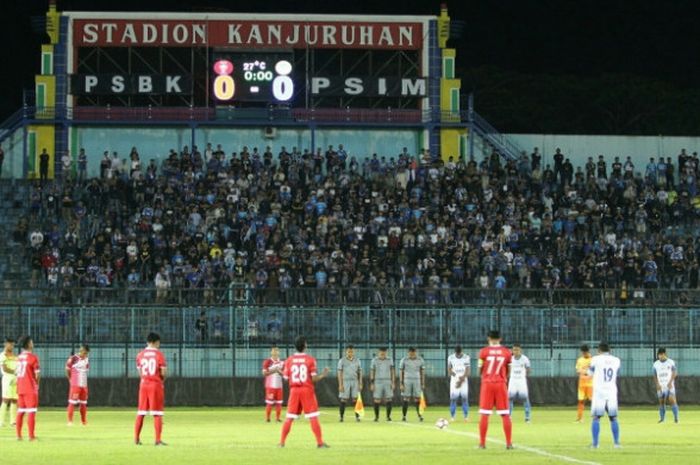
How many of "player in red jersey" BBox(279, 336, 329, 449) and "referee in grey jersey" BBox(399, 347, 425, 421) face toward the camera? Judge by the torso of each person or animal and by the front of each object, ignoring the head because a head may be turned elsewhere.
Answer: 1

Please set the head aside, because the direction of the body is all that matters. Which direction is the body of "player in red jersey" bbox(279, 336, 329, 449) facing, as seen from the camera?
away from the camera

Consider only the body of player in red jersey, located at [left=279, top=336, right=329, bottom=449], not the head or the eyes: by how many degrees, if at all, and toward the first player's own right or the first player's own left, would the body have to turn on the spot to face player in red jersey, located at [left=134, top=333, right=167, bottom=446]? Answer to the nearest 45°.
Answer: approximately 90° to the first player's own left

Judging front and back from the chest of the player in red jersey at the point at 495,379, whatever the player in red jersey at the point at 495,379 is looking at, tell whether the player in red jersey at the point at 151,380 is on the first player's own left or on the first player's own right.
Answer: on the first player's own left

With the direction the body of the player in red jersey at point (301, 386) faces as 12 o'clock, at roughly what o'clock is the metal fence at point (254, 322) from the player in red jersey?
The metal fence is roughly at 12 o'clock from the player in red jersey.

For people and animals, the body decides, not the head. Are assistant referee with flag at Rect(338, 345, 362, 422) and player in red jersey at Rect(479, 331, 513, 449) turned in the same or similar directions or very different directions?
very different directions

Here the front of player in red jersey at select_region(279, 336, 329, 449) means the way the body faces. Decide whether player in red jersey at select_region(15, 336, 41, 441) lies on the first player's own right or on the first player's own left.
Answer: on the first player's own left

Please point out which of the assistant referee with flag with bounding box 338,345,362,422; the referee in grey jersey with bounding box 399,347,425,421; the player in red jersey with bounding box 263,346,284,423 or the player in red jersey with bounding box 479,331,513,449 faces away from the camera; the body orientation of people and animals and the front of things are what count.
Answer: the player in red jersey with bounding box 479,331,513,449

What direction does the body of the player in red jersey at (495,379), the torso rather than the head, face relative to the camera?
away from the camera

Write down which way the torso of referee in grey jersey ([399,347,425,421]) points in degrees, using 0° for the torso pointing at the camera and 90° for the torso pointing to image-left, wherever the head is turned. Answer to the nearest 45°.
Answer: approximately 0°

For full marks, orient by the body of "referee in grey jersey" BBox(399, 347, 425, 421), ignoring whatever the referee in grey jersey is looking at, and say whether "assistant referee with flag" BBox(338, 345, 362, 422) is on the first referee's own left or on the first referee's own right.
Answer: on the first referee's own right
